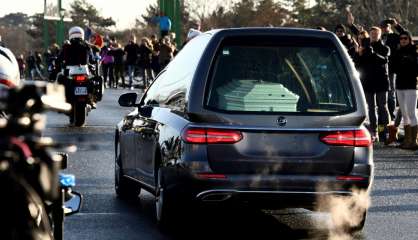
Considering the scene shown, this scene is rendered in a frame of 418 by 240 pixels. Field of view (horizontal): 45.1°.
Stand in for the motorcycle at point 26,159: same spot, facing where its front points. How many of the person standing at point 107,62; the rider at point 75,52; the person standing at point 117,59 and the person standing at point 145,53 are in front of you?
4

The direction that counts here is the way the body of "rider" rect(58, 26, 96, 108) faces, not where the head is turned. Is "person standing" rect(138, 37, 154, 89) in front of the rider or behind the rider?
in front

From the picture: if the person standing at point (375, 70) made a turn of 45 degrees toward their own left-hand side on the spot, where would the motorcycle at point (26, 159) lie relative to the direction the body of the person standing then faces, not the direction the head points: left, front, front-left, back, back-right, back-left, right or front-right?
front

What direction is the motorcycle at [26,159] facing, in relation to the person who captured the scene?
facing away from the viewer

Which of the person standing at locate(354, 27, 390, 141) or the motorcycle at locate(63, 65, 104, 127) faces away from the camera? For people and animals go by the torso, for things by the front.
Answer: the motorcycle

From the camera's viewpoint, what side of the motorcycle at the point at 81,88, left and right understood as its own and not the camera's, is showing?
back

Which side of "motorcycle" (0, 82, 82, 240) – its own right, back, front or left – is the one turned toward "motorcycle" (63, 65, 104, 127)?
front

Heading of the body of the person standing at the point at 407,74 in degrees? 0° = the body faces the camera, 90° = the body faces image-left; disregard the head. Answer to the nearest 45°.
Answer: approximately 45°

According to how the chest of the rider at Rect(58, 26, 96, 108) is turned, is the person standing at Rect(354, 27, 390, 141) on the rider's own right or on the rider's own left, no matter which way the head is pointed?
on the rider's own right

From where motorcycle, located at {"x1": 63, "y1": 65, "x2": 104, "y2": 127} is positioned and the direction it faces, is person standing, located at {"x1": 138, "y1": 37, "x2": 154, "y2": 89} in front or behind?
in front

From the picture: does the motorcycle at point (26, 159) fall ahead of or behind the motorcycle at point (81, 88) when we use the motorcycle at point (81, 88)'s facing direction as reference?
behind

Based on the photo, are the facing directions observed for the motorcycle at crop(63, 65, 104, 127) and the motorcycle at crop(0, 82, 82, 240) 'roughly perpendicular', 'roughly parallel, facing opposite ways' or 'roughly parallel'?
roughly parallel

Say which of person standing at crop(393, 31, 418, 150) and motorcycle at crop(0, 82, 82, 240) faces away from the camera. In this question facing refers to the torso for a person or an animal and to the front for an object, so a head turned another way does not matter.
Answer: the motorcycle

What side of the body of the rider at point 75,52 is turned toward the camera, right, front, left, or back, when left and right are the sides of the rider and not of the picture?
back

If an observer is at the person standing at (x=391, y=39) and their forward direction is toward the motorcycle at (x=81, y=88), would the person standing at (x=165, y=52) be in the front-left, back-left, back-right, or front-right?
front-right

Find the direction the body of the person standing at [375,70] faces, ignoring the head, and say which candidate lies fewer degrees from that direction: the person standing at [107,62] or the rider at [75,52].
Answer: the rider

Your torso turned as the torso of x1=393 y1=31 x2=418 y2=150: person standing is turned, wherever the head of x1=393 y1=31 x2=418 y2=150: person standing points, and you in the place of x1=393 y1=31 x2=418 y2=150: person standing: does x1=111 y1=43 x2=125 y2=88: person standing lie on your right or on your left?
on your right

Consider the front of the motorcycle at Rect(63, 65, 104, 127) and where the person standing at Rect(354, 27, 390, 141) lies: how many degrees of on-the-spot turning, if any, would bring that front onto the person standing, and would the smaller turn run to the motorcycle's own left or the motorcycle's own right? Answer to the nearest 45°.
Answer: approximately 135° to the motorcycle's own right
